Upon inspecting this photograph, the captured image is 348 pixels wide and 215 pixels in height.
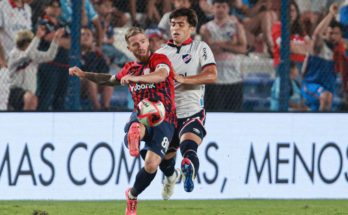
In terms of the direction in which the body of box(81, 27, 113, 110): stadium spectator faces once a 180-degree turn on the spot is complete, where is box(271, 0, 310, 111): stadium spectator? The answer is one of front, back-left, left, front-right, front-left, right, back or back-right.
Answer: right

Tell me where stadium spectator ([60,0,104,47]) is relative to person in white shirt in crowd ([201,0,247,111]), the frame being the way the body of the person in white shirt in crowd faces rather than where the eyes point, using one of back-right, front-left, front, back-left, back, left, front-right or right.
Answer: right

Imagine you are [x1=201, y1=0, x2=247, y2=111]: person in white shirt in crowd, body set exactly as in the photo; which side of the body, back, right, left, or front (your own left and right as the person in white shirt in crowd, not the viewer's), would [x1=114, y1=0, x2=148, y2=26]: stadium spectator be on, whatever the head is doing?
right

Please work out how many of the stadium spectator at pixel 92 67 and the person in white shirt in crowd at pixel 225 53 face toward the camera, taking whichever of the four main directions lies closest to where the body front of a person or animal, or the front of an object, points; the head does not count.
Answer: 2

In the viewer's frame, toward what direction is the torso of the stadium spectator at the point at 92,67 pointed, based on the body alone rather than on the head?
toward the camera

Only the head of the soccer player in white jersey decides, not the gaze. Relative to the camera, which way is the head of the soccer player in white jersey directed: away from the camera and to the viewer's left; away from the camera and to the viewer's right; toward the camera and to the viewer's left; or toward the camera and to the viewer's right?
toward the camera and to the viewer's left

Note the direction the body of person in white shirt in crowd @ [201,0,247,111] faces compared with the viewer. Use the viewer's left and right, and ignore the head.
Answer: facing the viewer

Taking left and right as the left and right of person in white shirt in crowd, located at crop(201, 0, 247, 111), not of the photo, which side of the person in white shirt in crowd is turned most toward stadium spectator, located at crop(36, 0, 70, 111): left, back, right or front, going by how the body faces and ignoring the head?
right

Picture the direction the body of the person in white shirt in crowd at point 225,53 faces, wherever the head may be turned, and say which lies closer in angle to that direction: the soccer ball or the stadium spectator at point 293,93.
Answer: the soccer ball

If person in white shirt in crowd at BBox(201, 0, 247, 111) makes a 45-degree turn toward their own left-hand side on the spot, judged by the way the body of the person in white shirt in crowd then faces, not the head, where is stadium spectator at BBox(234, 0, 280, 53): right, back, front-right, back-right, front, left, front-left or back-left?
left
